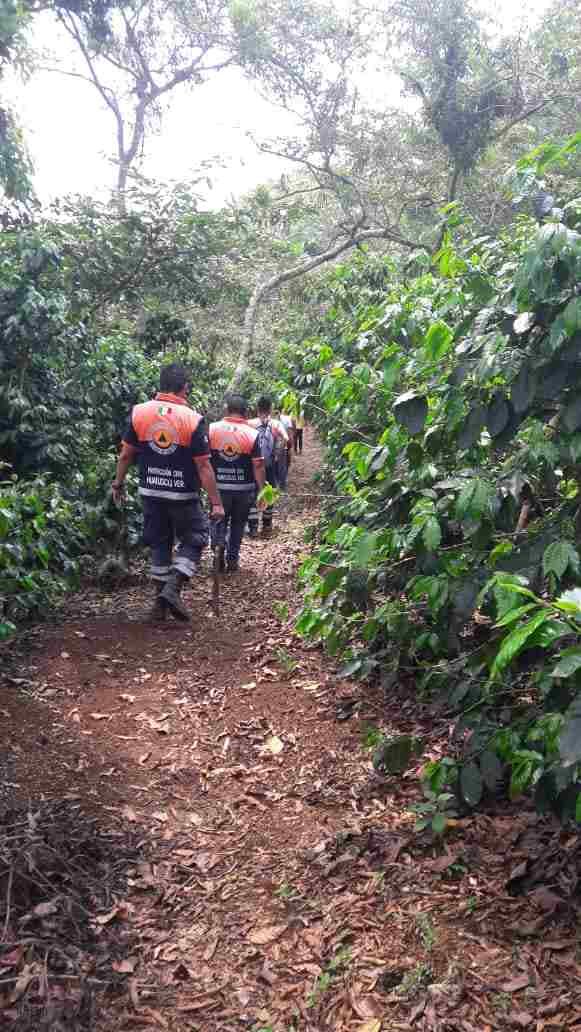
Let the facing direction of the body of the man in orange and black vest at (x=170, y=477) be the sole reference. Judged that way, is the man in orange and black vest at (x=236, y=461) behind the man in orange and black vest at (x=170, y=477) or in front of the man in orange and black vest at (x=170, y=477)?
in front

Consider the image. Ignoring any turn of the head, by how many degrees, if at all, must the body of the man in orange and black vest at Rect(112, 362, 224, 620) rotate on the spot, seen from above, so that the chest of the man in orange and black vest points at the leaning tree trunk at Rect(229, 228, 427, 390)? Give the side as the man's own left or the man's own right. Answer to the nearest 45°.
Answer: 0° — they already face it

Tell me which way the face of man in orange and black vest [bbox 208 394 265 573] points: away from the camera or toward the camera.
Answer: away from the camera

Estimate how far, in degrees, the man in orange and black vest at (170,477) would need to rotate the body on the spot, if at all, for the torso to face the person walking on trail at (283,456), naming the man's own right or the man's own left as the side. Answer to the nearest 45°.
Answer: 0° — they already face them

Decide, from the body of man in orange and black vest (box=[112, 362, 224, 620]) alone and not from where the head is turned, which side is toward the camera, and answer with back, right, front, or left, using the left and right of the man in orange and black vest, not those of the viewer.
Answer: back
